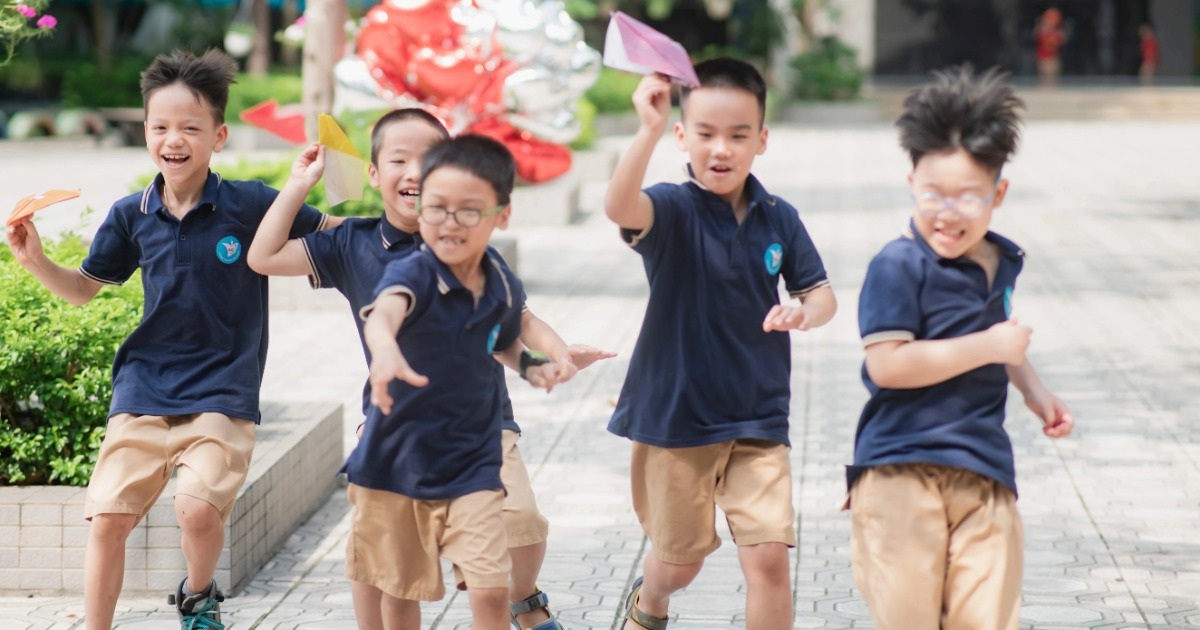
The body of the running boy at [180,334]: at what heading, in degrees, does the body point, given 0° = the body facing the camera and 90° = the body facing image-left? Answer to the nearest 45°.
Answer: approximately 0°

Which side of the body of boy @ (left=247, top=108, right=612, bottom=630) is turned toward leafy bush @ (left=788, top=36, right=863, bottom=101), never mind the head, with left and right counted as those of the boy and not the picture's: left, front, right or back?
back

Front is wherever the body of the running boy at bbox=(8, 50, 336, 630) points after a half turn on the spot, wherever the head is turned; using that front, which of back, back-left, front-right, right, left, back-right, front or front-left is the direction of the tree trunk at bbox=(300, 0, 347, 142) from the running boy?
front

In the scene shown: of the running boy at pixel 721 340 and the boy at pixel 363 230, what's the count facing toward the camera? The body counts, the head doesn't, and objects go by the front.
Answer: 2

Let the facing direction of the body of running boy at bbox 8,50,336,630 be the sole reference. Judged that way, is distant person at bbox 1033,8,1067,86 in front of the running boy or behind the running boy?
behind

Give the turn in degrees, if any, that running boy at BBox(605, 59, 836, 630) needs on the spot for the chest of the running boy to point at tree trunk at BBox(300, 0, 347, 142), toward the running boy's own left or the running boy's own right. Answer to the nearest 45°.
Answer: approximately 180°

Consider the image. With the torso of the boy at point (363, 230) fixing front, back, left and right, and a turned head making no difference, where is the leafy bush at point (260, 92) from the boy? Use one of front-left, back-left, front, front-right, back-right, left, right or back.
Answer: back

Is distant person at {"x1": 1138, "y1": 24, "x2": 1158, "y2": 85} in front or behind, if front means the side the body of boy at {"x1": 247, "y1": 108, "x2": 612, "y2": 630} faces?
behind

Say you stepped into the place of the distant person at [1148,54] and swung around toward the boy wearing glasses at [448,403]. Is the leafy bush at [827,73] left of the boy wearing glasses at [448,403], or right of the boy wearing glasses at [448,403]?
right

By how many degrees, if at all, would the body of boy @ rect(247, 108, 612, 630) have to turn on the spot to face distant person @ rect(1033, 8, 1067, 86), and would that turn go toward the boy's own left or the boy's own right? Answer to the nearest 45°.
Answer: approximately 135° to the boy's own left
